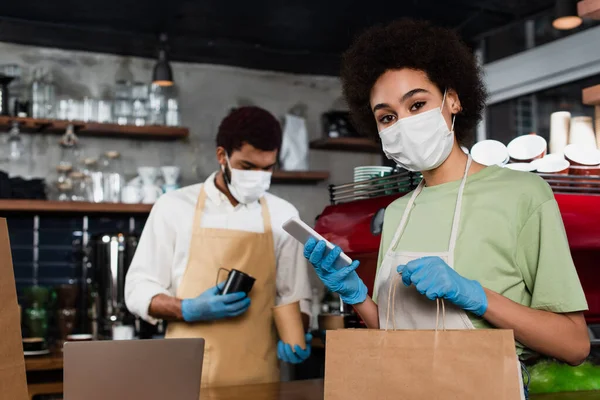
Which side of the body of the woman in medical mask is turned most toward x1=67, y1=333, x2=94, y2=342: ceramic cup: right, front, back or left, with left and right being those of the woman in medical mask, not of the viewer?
right

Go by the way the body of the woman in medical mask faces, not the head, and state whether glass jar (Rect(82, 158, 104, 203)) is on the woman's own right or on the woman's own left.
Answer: on the woman's own right

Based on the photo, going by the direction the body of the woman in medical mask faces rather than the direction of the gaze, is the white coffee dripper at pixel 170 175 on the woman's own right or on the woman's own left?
on the woman's own right

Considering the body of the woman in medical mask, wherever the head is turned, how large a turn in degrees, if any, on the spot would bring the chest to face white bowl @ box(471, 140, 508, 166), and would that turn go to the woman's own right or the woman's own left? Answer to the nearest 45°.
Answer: approximately 135° to the woman's own right

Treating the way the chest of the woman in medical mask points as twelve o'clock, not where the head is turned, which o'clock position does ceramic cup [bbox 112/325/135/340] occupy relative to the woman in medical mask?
The ceramic cup is roughly at 3 o'clock from the woman in medical mask.

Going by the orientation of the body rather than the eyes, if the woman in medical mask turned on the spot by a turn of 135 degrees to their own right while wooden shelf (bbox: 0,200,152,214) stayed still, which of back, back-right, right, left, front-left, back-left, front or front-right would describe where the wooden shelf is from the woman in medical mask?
front-left

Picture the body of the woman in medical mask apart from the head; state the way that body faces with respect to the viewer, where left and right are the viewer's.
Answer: facing the viewer and to the left of the viewer

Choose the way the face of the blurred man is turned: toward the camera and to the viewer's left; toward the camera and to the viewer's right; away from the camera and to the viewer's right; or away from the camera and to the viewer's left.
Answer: toward the camera and to the viewer's right

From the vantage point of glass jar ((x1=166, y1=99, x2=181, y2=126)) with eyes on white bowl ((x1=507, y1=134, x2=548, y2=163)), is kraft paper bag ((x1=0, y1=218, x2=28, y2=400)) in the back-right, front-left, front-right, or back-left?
front-right

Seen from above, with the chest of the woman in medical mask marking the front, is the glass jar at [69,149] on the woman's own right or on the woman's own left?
on the woman's own right

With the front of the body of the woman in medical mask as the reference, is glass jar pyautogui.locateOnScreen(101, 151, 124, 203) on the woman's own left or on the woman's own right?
on the woman's own right

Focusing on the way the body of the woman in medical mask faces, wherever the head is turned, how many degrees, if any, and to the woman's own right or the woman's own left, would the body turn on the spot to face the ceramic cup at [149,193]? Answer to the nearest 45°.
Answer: approximately 90° to the woman's own right

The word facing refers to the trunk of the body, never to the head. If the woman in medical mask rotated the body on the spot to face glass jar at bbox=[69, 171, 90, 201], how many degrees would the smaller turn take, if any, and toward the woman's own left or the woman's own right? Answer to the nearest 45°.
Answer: approximately 90° to the woman's own right

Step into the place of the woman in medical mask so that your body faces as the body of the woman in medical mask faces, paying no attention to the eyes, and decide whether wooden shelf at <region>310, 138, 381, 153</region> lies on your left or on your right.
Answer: on your right

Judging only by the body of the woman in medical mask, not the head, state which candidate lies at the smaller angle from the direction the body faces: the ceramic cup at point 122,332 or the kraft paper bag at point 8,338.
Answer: the kraft paper bag
